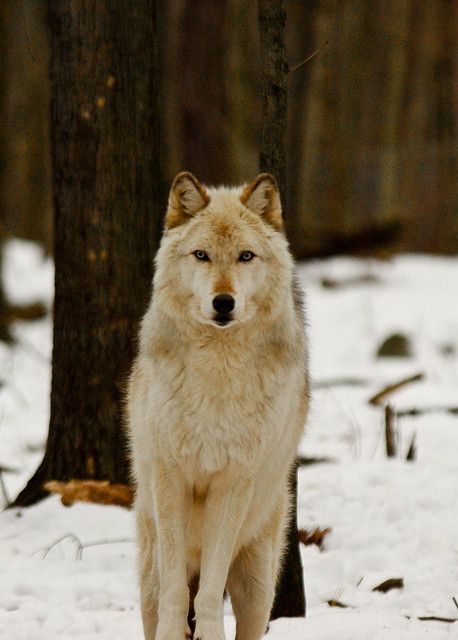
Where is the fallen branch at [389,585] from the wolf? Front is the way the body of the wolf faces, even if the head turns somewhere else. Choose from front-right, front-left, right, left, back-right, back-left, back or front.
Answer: back-left

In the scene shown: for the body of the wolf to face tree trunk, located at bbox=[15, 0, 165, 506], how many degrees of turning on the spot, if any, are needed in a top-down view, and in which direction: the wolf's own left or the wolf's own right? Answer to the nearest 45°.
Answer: approximately 180°

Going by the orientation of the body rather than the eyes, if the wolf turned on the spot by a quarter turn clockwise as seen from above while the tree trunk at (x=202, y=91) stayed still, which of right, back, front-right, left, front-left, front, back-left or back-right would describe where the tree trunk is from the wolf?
right

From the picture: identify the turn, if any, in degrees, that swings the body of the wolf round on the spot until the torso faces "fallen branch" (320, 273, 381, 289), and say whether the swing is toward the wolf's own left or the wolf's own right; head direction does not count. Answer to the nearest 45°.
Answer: approximately 180°

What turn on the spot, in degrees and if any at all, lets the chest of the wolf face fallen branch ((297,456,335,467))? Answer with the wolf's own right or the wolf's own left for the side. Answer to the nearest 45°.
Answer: approximately 180°

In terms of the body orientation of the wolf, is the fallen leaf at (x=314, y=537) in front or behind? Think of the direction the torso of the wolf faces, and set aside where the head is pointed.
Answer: behind

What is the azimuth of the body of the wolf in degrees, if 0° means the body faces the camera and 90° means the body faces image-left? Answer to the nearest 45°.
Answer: approximately 0°

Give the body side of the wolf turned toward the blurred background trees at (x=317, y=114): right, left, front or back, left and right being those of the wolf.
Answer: back

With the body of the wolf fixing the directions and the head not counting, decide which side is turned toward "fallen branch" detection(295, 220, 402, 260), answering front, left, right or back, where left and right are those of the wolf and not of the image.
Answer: back

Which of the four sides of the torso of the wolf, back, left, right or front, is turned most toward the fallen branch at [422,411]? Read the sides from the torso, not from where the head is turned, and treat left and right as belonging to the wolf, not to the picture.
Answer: back
